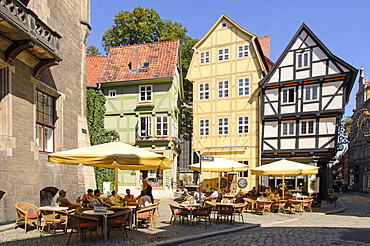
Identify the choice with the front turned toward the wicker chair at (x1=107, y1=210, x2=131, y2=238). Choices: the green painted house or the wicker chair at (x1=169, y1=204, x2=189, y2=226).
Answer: the green painted house

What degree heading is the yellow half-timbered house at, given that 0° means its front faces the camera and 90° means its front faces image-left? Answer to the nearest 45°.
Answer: approximately 0°

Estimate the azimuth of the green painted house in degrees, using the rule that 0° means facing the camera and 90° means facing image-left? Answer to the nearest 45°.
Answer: approximately 0°

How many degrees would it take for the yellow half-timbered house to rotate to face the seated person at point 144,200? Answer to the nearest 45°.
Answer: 0° — it already faces them

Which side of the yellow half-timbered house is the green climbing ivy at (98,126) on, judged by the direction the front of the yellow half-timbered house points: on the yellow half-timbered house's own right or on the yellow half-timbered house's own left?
on the yellow half-timbered house's own right
